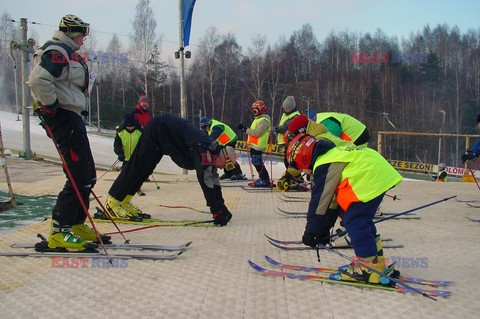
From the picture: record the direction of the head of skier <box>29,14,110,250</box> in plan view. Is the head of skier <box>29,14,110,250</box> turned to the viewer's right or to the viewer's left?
to the viewer's right

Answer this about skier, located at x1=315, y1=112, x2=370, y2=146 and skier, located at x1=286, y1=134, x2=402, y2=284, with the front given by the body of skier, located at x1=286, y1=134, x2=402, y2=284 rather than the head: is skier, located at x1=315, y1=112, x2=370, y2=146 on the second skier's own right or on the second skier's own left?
on the second skier's own right

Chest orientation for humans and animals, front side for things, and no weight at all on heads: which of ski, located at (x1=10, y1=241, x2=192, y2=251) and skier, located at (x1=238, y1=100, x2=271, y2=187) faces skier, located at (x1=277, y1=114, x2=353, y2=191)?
the ski

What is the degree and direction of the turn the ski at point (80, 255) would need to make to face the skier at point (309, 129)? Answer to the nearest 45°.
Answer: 0° — it already faces them

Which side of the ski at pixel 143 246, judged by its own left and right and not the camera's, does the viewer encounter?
right

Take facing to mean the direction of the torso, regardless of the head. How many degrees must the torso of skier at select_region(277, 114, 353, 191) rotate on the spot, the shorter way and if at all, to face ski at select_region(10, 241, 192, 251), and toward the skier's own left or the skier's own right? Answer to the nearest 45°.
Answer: approximately 45° to the skier's own left

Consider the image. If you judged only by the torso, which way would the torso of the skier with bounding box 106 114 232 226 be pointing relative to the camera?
to the viewer's right

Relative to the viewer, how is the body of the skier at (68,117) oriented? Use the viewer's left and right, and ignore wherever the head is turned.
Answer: facing to the right of the viewer

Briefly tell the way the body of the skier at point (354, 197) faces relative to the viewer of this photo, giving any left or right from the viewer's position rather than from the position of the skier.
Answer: facing to the left of the viewer

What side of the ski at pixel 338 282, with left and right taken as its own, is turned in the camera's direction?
left

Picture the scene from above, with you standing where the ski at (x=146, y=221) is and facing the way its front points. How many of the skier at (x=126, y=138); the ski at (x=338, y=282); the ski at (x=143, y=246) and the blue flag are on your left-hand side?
2
